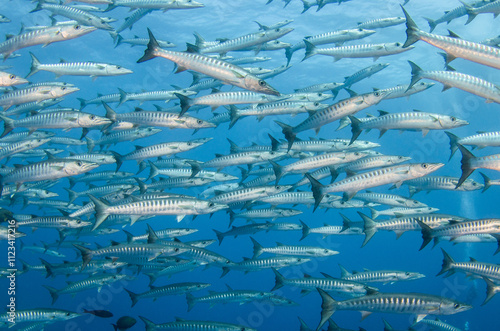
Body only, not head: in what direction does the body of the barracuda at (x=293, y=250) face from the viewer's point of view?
to the viewer's right

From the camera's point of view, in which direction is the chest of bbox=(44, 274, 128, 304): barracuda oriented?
to the viewer's right

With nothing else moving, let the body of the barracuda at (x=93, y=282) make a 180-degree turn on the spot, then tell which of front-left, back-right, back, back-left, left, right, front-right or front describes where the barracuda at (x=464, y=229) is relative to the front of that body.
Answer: back-left

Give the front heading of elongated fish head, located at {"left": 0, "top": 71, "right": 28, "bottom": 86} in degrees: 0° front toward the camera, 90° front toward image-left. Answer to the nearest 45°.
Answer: approximately 270°

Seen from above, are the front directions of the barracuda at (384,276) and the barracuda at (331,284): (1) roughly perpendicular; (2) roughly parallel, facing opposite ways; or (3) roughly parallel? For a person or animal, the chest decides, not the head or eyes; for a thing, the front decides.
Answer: roughly parallel

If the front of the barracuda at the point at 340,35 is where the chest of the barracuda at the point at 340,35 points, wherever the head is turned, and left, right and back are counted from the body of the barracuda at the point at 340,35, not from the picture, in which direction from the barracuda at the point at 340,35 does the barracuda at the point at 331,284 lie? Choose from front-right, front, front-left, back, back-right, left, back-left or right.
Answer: right

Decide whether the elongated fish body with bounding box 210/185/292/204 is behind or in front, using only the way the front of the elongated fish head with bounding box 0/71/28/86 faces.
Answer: in front

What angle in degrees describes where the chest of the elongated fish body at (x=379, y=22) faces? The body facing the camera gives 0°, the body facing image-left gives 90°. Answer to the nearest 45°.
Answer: approximately 270°

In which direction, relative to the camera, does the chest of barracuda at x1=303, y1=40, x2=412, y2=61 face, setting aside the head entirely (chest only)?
to the viewer's right

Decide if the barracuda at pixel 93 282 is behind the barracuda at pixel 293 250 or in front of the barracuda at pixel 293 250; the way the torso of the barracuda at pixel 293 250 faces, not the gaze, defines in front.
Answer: behind

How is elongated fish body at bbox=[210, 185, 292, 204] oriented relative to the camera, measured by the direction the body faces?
to the viewer's right

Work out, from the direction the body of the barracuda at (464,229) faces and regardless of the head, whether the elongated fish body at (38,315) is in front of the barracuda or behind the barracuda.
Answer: behind

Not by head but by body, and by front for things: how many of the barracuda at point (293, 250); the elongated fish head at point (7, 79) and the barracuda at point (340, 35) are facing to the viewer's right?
3

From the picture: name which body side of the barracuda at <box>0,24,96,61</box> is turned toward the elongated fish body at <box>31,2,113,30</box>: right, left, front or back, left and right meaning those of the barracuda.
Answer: left

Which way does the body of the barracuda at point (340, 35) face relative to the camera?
to the viewer's right

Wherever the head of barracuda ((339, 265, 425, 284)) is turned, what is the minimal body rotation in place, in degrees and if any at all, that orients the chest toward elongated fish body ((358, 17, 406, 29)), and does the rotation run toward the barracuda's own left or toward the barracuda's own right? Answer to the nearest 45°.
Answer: approximately 90° to the barracuda's own left
